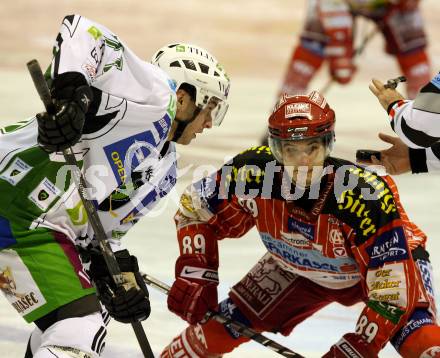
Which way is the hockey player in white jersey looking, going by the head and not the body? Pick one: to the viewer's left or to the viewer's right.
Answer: to the viewer's right

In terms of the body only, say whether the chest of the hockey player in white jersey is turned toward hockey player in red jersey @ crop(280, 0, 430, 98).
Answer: no

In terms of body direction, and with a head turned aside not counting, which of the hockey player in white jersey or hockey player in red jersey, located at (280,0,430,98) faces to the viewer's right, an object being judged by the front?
the hockey player in white jersey

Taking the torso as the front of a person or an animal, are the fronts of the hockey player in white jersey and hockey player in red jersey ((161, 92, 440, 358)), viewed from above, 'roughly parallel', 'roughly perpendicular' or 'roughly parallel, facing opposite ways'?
roughly perpendicular

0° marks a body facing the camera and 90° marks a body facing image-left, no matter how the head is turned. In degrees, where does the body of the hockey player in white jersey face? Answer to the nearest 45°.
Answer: approximately 270°

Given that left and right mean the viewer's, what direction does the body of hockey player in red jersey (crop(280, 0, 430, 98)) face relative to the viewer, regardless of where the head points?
facing the viewer

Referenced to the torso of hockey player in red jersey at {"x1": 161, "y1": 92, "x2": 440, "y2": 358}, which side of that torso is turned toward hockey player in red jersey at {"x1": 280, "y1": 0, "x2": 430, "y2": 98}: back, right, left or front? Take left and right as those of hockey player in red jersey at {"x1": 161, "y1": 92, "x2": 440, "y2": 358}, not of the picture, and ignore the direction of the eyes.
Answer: back

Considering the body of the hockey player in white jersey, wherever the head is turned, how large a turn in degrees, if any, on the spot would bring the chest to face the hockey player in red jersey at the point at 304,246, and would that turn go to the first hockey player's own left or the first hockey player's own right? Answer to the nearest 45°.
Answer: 0° — they already face them

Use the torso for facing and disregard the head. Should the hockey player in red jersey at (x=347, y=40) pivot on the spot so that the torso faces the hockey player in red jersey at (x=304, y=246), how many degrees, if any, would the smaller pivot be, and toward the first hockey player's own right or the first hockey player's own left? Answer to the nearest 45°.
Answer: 0° — they already face them

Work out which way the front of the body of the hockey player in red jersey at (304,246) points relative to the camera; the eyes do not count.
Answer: toward the camera

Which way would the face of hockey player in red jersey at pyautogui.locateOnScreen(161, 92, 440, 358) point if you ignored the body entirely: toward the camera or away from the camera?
toward the camera

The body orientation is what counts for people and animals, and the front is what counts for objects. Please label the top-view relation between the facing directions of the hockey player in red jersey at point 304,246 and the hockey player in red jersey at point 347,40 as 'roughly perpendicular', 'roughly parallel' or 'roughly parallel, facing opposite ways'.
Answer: roughly parallel

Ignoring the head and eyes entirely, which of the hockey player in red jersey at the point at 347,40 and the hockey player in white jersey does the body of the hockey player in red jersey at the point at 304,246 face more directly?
the hockey player in white jersey
